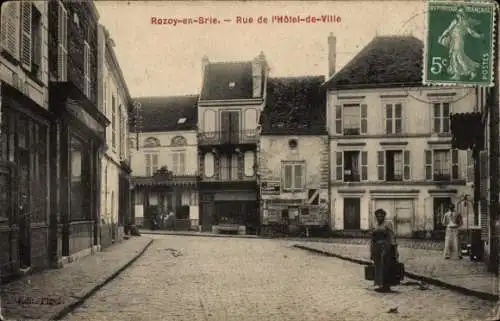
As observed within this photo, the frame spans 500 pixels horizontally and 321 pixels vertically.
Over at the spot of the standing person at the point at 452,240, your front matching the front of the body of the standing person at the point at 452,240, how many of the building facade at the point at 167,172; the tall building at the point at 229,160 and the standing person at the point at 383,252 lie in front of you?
1

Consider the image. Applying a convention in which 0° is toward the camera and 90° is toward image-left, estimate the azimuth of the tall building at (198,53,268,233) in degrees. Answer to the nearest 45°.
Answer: approximately 0°

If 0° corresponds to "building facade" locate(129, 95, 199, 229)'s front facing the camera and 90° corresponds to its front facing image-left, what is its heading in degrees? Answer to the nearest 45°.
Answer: approximately 0°

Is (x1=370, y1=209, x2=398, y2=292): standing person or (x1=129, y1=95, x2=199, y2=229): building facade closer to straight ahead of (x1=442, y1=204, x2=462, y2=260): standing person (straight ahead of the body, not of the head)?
the standing person

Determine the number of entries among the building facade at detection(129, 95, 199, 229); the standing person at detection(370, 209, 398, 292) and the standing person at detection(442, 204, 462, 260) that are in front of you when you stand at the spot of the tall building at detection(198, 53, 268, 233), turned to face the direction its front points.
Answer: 2

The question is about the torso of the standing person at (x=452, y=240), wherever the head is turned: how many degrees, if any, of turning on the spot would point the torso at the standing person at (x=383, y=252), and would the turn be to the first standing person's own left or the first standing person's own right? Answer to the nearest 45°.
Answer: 0° — they already face them
